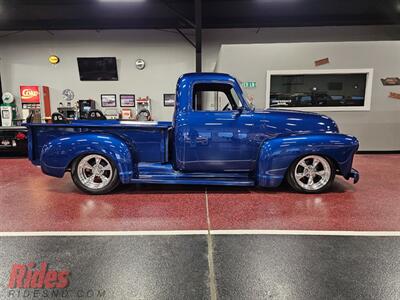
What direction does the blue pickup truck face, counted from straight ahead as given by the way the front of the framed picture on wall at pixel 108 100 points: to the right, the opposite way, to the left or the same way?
to the left

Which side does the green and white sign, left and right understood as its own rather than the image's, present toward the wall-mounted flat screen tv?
right

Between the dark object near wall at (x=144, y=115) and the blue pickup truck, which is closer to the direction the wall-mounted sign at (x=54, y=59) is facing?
the blue pickup truck

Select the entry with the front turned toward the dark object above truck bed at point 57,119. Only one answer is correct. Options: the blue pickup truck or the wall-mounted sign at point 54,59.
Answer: the wall-mounted sign

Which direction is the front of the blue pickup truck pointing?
to the viewer's right

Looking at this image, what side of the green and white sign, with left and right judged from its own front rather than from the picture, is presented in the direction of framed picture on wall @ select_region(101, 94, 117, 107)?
right

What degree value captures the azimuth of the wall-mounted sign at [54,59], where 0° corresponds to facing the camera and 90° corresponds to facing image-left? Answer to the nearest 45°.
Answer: approximately 0°

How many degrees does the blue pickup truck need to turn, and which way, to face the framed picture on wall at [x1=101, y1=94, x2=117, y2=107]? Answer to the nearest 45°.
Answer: approximately 135° to its left

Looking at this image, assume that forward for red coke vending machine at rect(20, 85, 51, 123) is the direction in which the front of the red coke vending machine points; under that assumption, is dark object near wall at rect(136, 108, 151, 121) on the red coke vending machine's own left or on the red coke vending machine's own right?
on the red coke vending machine's own left

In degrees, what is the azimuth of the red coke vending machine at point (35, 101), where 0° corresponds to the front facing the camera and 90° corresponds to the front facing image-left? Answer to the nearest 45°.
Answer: approximately 45°

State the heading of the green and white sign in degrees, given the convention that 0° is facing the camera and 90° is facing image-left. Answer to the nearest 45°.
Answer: approximately 0°
